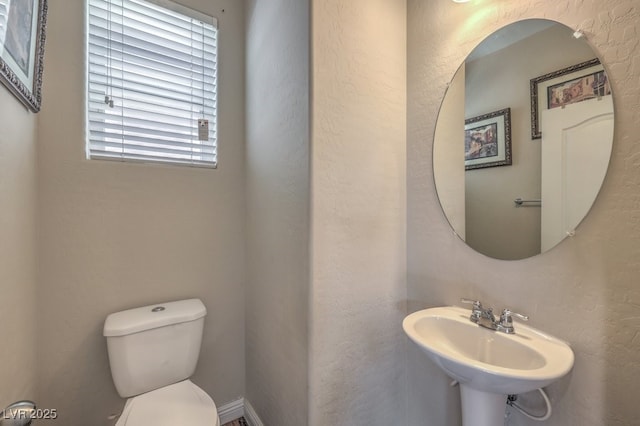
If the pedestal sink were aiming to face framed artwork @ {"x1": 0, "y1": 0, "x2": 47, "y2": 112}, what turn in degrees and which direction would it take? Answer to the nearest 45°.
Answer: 0° — it already faces it

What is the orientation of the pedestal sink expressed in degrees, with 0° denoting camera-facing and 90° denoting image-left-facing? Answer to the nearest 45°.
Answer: approximately 45°

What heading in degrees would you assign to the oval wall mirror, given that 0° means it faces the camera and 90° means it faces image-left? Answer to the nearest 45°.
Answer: approximately 45°

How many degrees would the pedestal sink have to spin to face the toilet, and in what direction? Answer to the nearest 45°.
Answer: approximately 45° to its right
